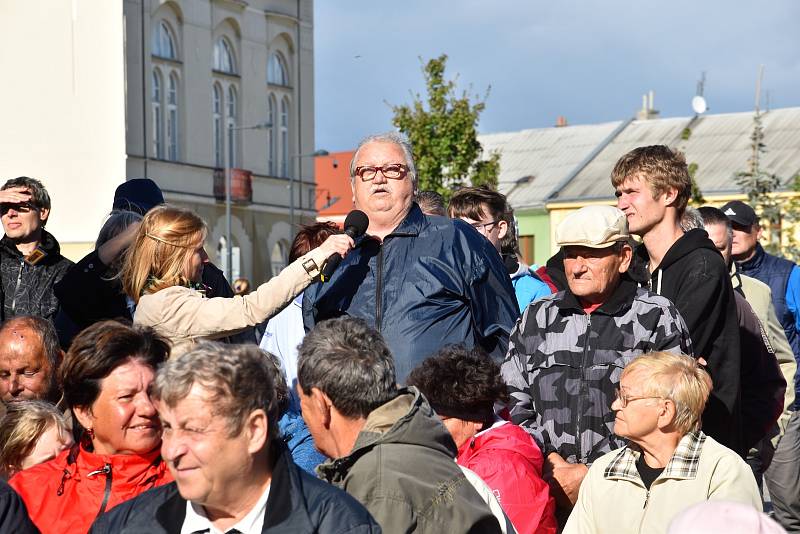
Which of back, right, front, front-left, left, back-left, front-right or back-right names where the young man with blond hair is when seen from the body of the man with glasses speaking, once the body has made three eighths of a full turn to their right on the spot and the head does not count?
right

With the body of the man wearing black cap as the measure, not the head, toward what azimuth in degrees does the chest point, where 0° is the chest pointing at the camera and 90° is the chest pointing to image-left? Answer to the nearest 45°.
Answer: approximately 45°

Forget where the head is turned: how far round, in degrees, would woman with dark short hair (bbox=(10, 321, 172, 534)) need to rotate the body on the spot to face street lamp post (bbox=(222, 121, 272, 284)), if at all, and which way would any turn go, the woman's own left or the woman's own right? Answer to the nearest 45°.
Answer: approximately 135° to the woman's own left

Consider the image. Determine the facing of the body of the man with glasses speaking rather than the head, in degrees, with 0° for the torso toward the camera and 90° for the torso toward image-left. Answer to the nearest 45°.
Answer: approximately 45°

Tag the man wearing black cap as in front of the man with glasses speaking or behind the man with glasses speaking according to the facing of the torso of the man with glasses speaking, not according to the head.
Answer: behind

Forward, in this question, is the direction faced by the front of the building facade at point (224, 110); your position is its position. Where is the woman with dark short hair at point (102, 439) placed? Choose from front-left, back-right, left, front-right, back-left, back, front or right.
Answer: front-right

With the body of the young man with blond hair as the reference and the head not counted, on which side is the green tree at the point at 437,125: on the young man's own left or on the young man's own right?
on the young man's own right

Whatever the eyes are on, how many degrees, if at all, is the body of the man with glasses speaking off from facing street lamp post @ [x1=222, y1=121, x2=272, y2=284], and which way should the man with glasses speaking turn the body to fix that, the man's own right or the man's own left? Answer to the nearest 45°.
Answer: approximately 135° to the man's own right
